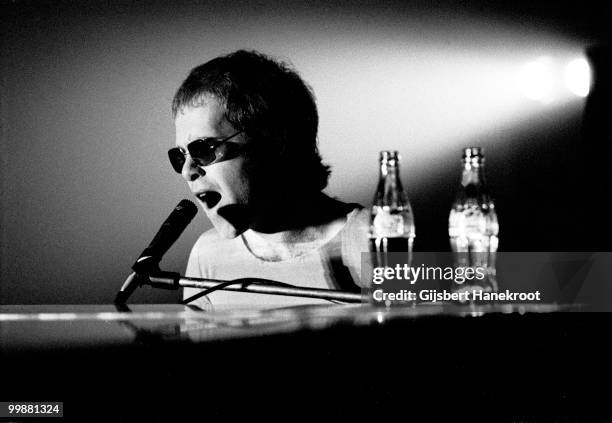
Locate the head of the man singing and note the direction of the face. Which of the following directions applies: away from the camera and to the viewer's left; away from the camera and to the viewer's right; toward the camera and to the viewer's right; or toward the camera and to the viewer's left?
toward the camera and to the viewer's left

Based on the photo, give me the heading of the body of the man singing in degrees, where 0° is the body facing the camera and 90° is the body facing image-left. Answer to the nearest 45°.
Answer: approximately 45°
